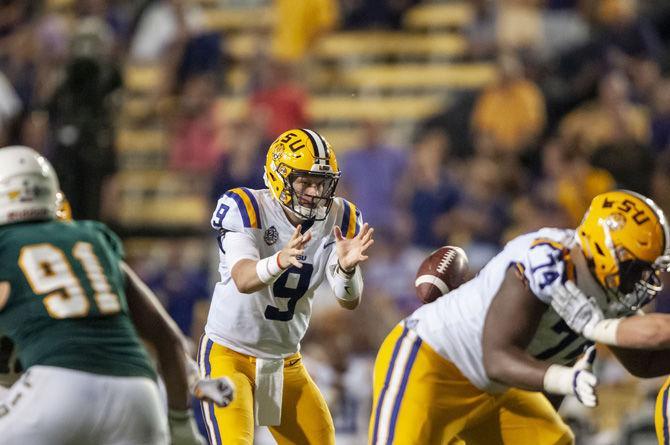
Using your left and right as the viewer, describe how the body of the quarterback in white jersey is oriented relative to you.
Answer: facing the viewer and to the right of the viewer

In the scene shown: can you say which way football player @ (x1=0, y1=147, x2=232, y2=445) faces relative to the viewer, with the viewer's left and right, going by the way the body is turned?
facing away from the viewer

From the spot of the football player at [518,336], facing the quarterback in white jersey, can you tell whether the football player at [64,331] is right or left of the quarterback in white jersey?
left

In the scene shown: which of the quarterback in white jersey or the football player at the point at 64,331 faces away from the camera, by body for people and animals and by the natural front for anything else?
the football player

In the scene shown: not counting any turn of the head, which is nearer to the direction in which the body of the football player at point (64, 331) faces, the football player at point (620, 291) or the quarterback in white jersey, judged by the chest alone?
the quarterback in white jersey

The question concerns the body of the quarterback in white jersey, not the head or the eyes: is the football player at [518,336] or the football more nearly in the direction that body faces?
the football player

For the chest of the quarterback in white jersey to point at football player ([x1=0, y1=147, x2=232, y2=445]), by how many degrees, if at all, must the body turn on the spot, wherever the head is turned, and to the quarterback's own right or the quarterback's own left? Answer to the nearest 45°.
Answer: approximately 90° to the quarterback's own right

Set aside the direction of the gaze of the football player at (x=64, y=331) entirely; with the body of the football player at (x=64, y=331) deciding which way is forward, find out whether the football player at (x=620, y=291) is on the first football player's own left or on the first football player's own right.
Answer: on the first football player's own right

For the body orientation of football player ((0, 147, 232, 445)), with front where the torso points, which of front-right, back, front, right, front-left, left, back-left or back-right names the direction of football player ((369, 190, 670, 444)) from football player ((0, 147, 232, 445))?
right

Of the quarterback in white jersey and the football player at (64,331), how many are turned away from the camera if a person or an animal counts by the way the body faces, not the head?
1
